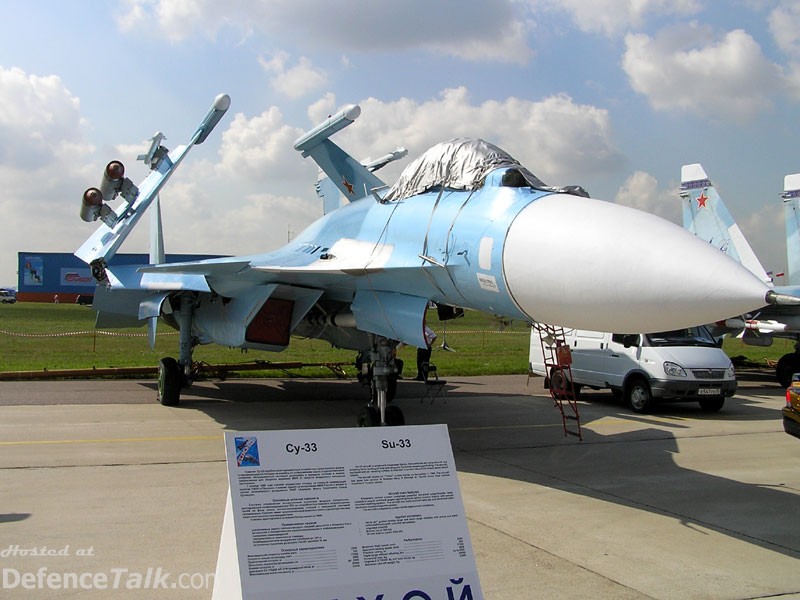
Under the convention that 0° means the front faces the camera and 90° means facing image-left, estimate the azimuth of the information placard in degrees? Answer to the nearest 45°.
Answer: approximately 0°

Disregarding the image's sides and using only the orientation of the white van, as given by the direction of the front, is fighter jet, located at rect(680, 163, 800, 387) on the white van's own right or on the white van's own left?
on the white van's own left

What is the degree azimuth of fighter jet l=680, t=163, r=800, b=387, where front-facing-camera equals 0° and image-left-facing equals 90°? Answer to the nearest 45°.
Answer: approximately 315°

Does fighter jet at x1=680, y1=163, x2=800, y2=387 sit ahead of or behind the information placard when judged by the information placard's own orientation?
behind

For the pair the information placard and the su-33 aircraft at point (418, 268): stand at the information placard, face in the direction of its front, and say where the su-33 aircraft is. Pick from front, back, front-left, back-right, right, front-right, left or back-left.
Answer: back

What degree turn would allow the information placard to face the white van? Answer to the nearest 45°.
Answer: approximately 135° to its left

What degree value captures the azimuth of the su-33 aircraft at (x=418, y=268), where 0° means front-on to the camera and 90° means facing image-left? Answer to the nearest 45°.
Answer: approximately 315°

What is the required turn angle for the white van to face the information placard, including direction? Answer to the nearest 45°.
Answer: approximately 45° to its right
